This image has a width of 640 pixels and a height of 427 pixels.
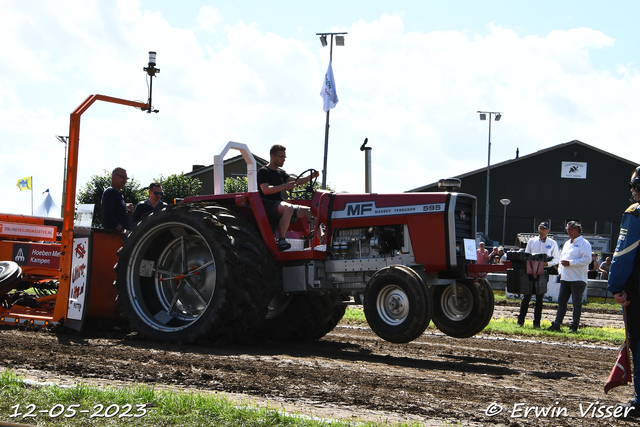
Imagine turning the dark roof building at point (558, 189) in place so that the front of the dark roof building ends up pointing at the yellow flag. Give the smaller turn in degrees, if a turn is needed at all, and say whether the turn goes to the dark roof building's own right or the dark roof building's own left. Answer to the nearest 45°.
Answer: approximately 45° to the dark roof building's own right

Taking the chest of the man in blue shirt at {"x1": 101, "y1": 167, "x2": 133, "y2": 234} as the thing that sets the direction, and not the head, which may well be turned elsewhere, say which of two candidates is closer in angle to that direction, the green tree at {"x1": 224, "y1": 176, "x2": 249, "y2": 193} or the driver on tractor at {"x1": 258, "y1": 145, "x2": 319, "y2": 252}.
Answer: the driver on tractor

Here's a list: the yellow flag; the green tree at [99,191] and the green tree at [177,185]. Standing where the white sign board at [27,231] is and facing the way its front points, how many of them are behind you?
3

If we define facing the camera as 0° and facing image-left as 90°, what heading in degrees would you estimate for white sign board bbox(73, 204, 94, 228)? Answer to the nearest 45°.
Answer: approximately 0°

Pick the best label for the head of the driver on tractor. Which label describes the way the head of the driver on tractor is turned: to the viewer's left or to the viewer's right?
to the viewer's right

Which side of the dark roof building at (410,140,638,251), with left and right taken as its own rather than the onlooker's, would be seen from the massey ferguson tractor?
front

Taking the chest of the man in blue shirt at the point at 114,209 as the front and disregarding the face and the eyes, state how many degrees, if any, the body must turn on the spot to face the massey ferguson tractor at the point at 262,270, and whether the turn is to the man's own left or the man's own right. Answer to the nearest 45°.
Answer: approximately 45° to the man's own right
